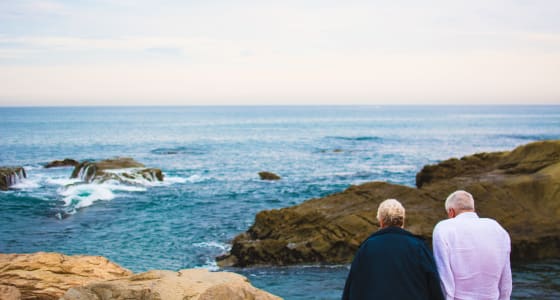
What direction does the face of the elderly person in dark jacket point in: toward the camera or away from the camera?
away from the camera

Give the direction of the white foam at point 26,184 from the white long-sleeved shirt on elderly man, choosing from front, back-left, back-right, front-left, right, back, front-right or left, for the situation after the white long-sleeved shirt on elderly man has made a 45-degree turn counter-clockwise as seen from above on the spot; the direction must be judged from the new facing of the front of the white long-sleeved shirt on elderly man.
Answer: front

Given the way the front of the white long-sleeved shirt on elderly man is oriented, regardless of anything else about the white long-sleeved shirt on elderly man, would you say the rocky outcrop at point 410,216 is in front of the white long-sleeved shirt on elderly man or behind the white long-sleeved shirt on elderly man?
in front

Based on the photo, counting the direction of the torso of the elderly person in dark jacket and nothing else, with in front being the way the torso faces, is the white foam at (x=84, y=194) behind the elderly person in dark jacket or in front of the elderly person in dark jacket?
in front

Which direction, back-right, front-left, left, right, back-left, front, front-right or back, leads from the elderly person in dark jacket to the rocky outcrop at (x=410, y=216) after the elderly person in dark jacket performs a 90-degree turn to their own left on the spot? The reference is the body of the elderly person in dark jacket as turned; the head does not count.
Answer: right

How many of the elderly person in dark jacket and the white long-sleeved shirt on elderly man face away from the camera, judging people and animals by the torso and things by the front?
2

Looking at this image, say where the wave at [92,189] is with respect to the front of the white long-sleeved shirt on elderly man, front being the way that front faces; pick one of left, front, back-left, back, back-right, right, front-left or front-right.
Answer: front-left

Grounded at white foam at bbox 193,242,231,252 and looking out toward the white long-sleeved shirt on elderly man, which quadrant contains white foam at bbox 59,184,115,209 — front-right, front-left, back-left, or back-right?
back-right

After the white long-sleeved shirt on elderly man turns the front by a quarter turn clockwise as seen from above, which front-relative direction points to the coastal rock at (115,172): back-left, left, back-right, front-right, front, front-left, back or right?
back-left

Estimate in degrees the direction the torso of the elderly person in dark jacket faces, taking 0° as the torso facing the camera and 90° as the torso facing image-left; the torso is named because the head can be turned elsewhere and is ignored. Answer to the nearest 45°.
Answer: approximately 180°

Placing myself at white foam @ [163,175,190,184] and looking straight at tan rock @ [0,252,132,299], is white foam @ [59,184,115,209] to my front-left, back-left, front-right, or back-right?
front-right

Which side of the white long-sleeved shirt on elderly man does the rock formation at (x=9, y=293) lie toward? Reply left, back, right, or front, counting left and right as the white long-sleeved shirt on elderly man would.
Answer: left

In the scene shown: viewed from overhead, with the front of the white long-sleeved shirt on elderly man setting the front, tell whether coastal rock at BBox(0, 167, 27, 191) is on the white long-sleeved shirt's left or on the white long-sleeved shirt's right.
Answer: on the white long-sleeved shirt's left

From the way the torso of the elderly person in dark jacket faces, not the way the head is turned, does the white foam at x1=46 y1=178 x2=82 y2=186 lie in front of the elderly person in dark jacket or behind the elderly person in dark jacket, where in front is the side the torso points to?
in front

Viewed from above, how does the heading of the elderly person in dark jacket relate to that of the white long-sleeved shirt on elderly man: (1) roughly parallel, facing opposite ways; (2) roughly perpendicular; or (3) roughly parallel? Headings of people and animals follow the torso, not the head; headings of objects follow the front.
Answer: roughly parallel

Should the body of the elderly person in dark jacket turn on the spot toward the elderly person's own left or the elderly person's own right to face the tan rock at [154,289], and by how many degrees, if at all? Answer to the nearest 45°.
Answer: approximately 45° to the elderly person's own left

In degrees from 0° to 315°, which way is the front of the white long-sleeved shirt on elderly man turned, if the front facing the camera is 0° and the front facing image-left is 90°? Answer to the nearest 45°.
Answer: approximately 180°
